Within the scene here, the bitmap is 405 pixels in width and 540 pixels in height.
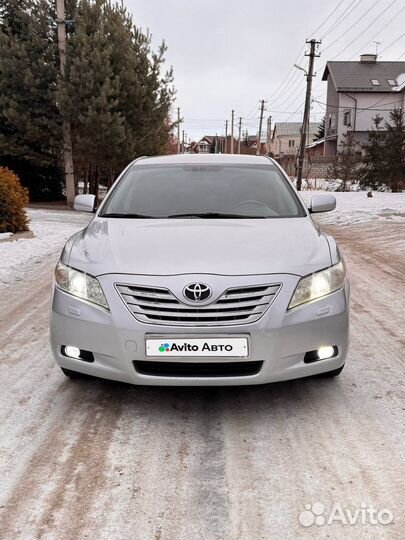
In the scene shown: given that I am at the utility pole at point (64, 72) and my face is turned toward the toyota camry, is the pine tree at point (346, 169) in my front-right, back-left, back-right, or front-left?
back-left

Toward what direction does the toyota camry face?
toward the camera

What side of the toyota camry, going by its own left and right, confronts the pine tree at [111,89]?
back

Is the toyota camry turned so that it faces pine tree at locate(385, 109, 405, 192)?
no

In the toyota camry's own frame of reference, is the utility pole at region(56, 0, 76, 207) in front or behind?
behind

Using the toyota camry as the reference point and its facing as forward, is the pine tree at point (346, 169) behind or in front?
behind

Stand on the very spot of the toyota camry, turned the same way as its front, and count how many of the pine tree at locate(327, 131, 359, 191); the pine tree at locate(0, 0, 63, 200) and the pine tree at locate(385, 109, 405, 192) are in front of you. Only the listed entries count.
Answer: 0

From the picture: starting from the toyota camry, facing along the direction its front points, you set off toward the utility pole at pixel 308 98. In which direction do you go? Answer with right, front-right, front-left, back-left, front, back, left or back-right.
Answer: back

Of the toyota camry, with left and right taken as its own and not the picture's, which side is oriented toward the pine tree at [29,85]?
back
